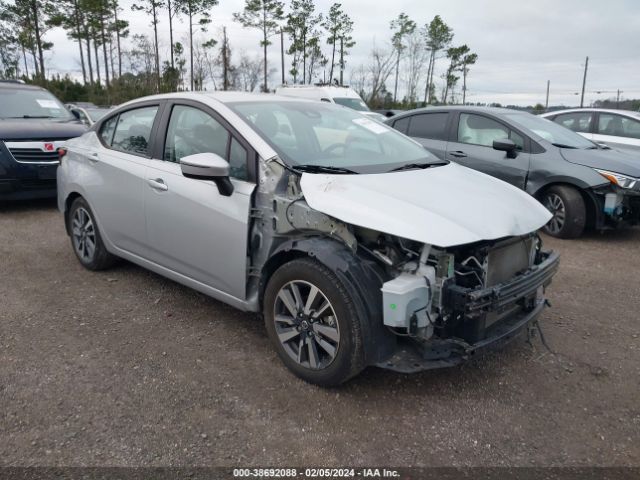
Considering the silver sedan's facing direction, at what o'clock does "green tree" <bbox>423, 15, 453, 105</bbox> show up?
The green tree is roughly at 8 o'clock from the silver sedan.

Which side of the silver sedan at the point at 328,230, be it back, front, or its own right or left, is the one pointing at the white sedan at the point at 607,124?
left

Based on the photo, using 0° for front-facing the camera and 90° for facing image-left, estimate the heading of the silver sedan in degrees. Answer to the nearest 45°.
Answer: approximately 315°

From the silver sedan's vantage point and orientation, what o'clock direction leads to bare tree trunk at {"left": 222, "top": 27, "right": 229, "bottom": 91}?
The bare tree trunk is roughly at 7 o'clock from the silver sedan.
